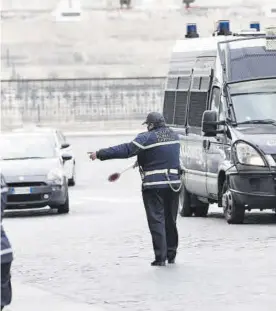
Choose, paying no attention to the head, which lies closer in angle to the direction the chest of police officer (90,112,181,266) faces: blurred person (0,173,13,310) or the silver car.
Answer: the silver car

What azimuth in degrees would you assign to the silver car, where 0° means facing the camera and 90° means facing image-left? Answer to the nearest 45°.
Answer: approximately 0°

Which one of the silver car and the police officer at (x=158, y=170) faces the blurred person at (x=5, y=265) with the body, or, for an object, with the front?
the silver car

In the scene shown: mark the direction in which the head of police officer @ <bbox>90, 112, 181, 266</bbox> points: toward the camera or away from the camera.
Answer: away from the camera

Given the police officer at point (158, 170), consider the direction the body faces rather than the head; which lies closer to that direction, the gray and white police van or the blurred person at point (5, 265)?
the gray and white police van

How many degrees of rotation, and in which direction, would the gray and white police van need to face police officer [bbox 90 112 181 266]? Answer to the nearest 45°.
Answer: approximately 45° to its right

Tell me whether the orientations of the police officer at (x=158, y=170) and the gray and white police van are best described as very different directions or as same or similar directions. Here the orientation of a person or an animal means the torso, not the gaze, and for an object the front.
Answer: very different directions

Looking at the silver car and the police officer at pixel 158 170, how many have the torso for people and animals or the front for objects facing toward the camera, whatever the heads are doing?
1

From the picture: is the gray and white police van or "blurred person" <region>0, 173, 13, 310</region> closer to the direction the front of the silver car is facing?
the blurred person

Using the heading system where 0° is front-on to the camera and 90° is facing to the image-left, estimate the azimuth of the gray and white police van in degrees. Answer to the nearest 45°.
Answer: approximately 315°

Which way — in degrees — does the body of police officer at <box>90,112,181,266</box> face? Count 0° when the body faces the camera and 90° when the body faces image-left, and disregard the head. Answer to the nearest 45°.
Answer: approximately 135°

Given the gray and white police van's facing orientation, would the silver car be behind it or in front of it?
behind
